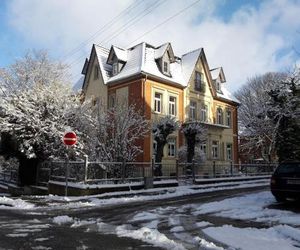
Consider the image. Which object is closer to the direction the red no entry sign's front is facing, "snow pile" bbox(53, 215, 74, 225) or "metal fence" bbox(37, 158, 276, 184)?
the snow pile

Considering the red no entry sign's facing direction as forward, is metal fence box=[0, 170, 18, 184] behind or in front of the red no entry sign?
behind

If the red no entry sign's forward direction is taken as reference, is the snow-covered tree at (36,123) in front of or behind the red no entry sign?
behind

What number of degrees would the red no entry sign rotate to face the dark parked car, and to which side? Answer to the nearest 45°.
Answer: approximately 45° to its left

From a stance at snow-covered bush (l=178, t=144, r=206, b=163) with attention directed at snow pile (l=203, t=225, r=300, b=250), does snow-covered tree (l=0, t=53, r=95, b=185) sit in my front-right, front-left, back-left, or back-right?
front-right

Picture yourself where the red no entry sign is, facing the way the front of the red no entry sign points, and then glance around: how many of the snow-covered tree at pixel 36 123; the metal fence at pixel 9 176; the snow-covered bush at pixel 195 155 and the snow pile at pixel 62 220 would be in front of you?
1

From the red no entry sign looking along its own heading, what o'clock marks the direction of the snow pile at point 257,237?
The snow pile is roughly at 11 o'clock from the red no entry sign.

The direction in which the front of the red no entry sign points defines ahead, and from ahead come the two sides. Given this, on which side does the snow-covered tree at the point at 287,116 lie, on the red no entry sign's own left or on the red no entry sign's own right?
on the red no entry sign's own left

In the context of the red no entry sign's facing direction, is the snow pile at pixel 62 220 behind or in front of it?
in front

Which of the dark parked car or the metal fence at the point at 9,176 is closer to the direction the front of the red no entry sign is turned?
the dark parked car

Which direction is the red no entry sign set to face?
toward the camera
